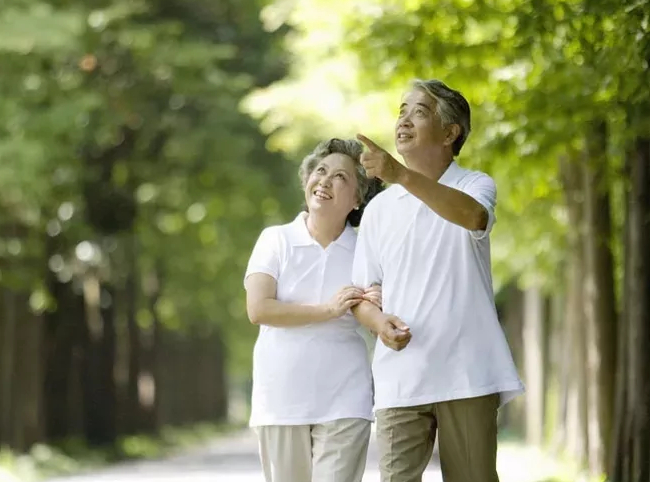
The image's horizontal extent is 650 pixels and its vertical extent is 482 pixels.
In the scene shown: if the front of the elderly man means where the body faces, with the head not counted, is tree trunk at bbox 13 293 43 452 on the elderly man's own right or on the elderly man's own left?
on the elderly man's own right

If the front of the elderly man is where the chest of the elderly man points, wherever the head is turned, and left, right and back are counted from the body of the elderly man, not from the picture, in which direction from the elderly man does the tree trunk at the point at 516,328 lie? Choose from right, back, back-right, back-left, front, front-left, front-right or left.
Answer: back-right

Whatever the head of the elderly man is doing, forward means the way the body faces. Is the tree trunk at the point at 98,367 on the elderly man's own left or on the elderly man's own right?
on the elderly man's own right

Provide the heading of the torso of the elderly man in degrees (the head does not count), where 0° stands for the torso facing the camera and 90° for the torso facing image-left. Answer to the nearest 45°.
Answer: approximately 45°

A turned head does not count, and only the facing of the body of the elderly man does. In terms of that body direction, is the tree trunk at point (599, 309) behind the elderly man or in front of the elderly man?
behind

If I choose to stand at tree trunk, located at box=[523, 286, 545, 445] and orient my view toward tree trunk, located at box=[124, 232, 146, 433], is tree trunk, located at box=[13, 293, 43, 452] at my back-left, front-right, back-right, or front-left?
front-left

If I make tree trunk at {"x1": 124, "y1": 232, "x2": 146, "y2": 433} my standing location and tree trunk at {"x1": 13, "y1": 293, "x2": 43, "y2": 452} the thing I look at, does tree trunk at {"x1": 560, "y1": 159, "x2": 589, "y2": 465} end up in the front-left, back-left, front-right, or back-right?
front-left

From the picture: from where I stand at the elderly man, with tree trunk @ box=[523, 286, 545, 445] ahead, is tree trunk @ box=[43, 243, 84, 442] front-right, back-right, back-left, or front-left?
front-left

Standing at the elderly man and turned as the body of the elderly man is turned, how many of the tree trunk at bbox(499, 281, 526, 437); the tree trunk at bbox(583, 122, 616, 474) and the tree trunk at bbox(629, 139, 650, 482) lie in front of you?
0

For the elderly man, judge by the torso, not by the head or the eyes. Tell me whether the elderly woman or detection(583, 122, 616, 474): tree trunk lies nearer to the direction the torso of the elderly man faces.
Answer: the elderly woman

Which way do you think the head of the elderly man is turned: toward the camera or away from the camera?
toward the camera

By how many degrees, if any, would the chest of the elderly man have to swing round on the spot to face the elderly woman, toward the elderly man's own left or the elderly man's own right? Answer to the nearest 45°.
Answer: approximately 90° to the elderly man's own right

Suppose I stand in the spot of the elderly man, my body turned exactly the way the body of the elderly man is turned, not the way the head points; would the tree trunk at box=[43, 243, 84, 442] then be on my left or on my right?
on my right
